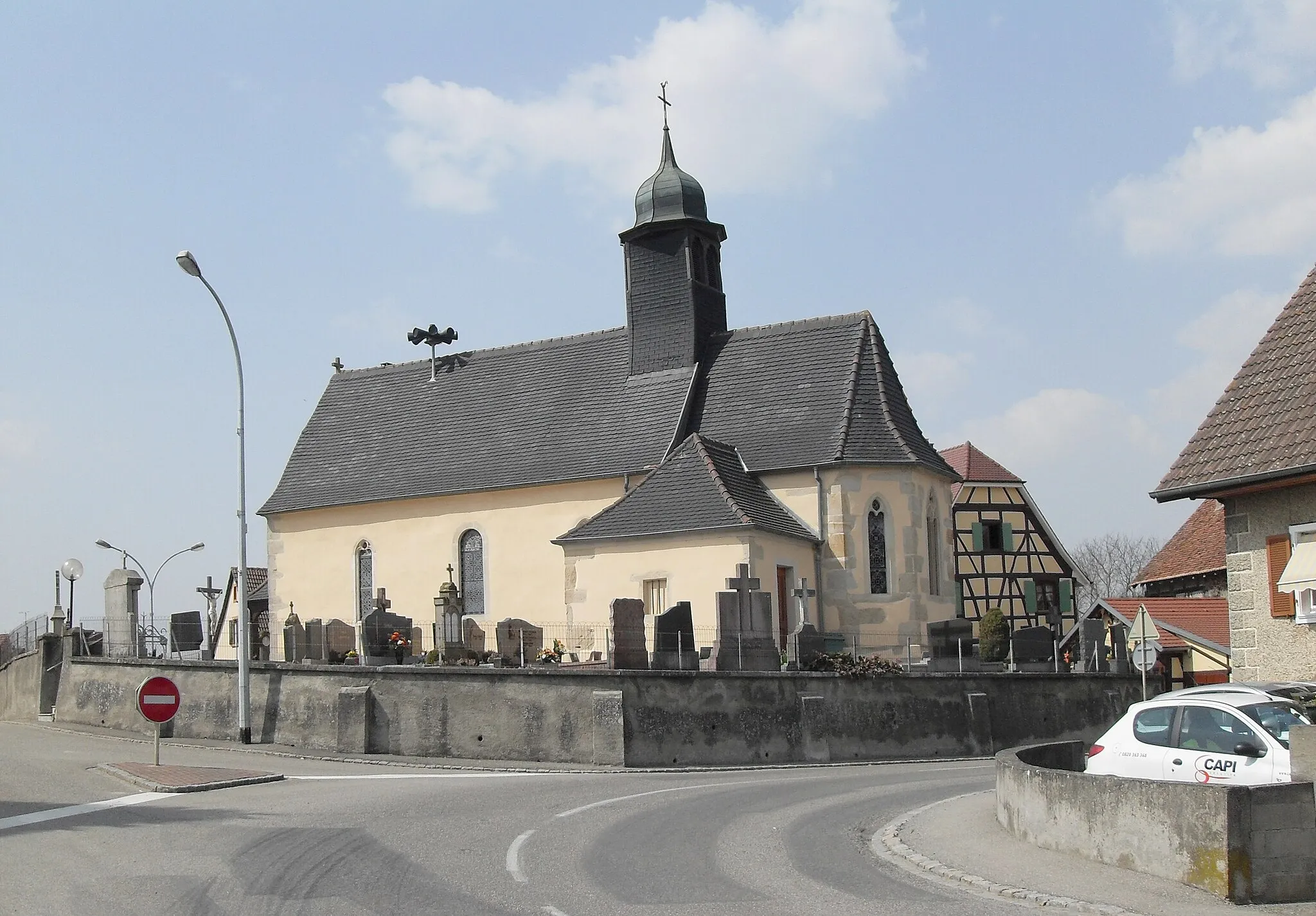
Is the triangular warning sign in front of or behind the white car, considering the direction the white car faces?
behind

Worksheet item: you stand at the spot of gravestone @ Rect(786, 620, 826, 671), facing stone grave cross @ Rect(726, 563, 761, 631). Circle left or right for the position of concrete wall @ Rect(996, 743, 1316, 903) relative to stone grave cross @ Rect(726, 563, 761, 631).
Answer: left

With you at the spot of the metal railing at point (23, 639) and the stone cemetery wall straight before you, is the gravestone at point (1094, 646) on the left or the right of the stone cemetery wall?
left

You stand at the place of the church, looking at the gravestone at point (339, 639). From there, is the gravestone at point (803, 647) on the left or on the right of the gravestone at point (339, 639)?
left
